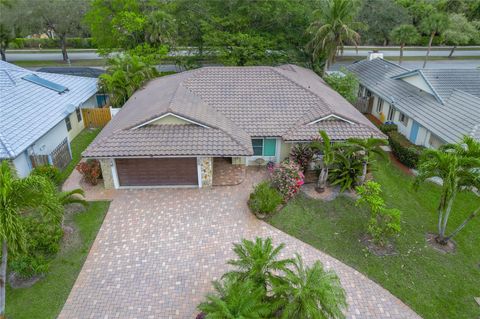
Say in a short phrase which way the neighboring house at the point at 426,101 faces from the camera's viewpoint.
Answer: facing the viewer and to the left of the viewer

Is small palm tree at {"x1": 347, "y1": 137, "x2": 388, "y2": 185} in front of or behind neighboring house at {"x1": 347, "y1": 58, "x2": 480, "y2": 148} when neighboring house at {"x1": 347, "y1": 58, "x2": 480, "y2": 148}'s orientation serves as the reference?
in front

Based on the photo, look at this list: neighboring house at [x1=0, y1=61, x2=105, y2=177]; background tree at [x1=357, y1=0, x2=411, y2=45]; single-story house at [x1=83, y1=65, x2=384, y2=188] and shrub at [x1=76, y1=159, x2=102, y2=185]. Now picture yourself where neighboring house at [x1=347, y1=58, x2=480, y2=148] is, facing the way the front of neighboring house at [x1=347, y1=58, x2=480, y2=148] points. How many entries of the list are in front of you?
3

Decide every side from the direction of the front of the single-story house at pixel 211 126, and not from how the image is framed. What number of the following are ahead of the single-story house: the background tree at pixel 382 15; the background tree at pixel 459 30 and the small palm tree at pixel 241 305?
1

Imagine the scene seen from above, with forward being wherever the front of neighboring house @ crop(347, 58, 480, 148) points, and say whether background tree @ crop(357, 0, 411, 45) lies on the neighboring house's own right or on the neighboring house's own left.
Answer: on the neighboring house's own right

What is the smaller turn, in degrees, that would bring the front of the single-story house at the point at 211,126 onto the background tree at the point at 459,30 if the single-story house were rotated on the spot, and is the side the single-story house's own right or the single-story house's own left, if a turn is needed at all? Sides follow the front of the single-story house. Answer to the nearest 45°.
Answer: approximately 135° to the single-story house's own left

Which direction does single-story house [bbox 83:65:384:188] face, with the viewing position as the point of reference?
facing the viewer

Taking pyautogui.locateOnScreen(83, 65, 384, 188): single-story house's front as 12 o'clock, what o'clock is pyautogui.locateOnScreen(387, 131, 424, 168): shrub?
The shrub is roughly at 9 o'clock from the single-story house.

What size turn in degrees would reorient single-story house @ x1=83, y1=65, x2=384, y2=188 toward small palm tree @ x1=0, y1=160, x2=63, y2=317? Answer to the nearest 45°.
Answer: approximately 45° to its right

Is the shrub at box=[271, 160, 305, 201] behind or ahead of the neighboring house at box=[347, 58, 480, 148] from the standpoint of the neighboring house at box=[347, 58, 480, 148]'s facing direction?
ahead

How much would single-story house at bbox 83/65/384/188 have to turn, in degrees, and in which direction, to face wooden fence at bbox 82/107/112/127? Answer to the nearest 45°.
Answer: approximately 135° to its right

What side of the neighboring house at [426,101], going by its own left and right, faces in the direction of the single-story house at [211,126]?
front

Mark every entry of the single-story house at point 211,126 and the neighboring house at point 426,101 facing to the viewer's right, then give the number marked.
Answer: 0

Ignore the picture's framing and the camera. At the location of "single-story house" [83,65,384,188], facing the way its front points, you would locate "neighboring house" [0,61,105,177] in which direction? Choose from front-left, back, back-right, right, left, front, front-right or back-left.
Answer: right

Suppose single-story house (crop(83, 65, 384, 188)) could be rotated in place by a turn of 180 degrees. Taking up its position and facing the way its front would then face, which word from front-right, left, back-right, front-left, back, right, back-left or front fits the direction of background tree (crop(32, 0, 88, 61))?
front-left
